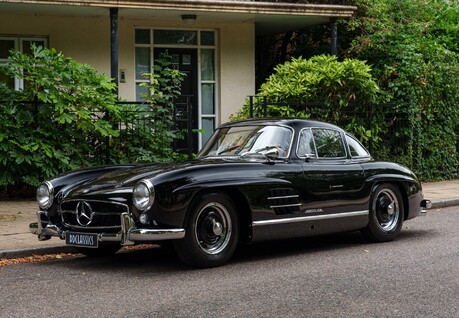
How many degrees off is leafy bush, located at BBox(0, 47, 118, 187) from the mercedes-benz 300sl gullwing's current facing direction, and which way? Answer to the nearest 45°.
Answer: approximately 90° to its right

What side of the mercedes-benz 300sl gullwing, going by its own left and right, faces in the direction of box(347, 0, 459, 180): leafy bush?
back

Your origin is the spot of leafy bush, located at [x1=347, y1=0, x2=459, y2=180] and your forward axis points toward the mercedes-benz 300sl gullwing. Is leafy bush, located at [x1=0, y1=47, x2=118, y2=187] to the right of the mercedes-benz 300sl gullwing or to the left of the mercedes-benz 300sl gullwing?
right

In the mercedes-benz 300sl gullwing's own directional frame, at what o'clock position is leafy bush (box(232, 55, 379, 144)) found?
The leafy bush is roughly at 5 o'clock from the mercedes-benz 300sl gullwing.

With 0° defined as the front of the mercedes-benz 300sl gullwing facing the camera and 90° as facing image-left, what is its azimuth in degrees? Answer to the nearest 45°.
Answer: approximately 45°
